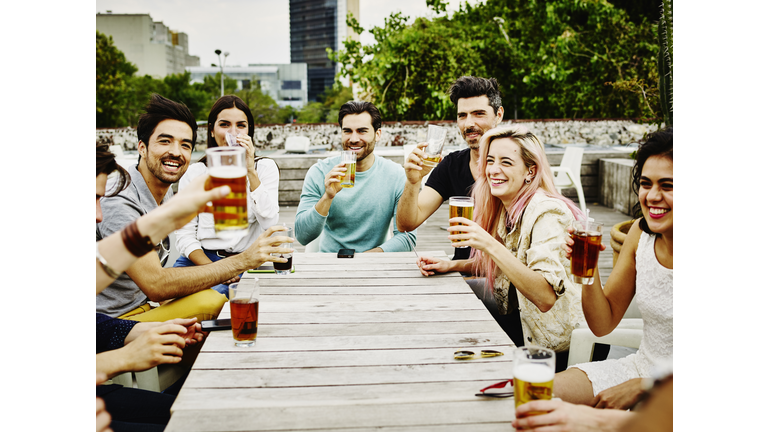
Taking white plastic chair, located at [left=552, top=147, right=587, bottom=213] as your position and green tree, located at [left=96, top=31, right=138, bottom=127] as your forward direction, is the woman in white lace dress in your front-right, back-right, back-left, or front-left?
back-left

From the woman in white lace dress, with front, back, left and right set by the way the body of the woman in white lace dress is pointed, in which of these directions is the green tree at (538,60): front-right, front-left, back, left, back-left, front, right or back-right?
back-right
